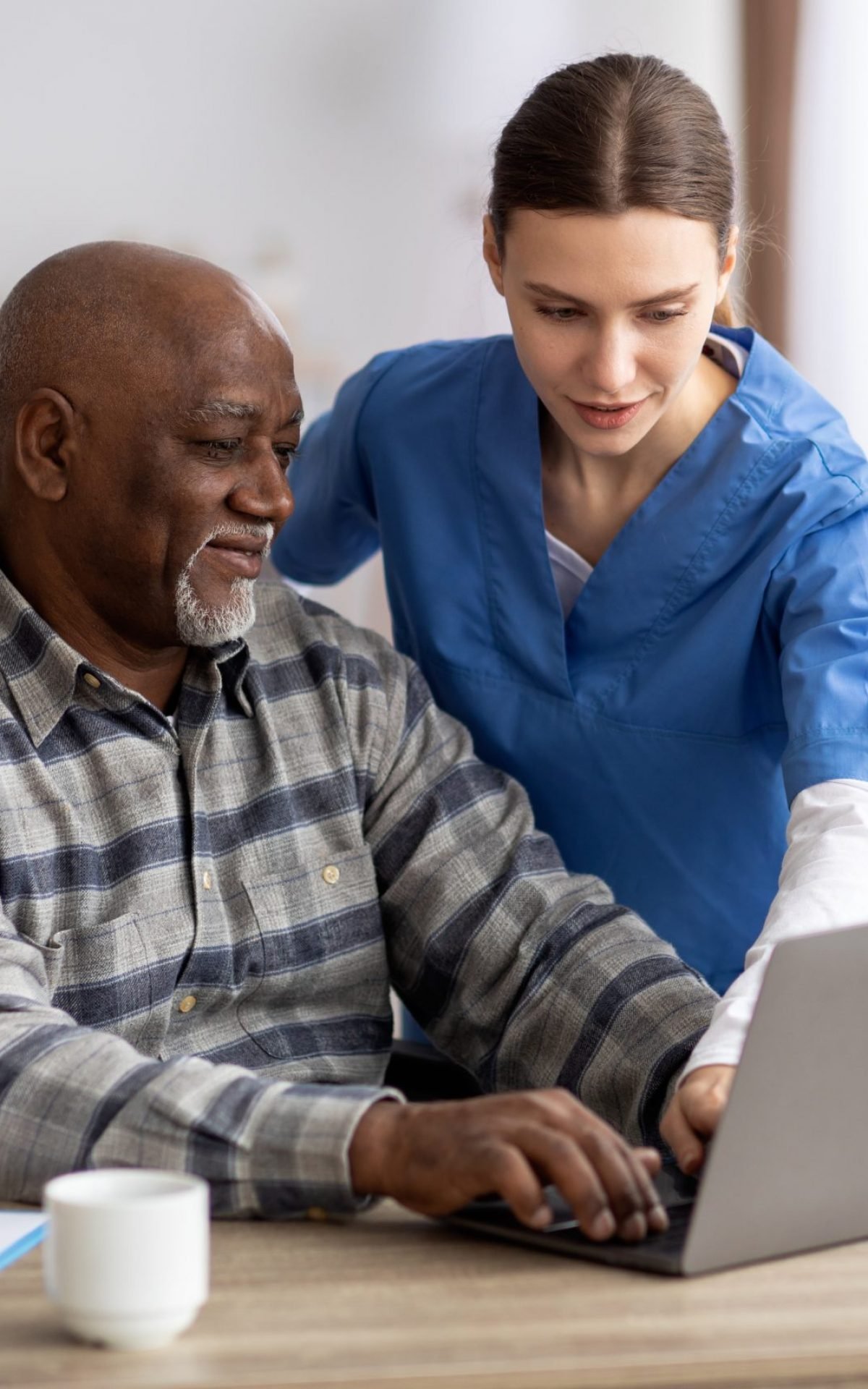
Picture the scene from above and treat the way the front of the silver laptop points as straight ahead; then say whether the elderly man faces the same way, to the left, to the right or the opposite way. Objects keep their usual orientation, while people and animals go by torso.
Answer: the opposite way

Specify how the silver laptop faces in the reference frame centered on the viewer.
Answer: facing away from the viewer and to the left of the viewer

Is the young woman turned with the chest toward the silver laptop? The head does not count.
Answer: yes

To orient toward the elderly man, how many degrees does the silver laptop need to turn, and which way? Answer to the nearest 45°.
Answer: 0° — it already faces them

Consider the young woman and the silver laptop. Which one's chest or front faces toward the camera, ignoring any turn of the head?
the young woman

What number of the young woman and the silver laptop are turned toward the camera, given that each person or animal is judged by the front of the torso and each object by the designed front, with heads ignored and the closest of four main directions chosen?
1

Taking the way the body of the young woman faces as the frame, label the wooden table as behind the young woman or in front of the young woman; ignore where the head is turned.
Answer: in front

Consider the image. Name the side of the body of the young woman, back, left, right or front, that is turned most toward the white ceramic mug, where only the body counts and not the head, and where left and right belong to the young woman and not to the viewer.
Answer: front

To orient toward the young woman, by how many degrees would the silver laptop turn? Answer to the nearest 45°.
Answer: approximately 45° to its right

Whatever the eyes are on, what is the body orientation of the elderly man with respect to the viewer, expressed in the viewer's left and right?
facing the viewer and to the right of the viewer

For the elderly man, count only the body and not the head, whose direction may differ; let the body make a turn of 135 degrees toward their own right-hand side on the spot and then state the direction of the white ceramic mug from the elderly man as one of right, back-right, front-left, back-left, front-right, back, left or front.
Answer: left

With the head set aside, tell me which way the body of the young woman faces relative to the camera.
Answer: toward the camera

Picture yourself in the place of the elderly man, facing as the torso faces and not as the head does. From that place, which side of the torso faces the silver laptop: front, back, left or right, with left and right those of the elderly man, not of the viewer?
front
